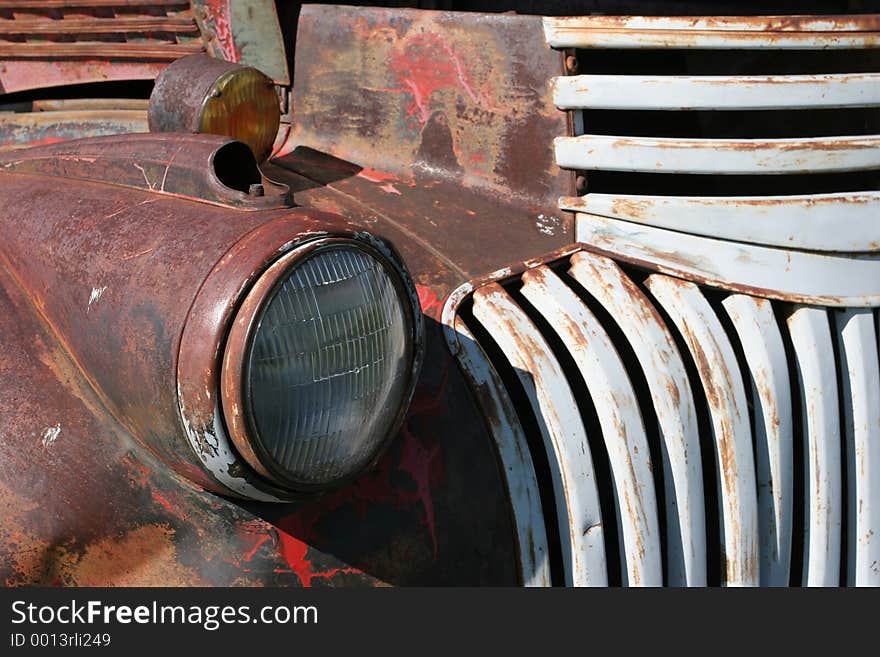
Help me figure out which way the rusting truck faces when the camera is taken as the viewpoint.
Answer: facing the viewer and to the right of the viewer
